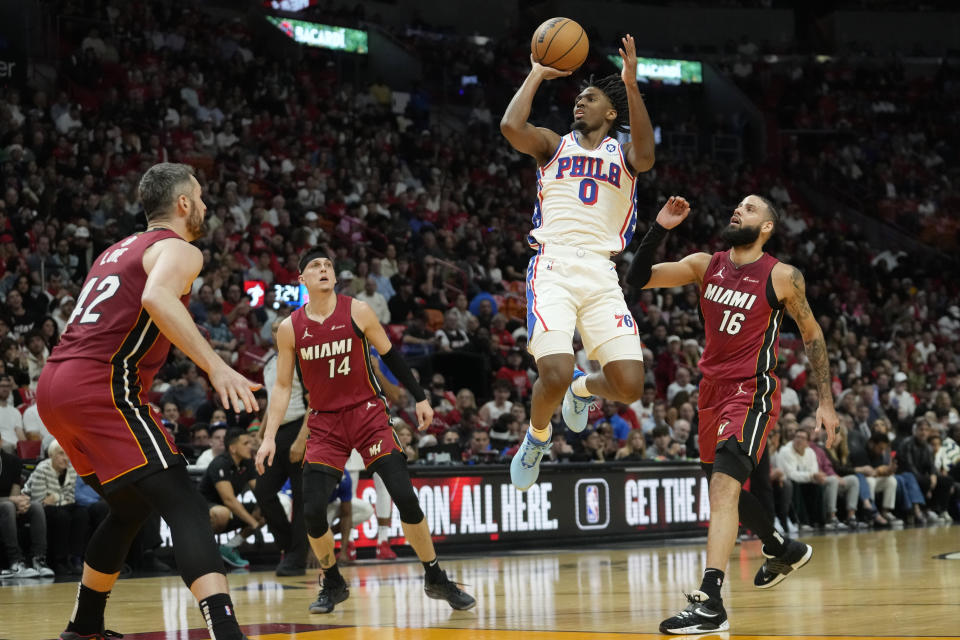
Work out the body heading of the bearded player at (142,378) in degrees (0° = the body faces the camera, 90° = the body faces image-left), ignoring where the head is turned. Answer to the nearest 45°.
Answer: approximately 225°

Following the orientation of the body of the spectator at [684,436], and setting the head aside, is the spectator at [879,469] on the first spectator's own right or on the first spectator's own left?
on the first spectator's own left

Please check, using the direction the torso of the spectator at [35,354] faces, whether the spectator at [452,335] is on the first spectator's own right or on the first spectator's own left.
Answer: on the first spectator's own left

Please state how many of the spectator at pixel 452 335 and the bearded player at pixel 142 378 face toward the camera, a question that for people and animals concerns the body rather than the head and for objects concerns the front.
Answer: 1

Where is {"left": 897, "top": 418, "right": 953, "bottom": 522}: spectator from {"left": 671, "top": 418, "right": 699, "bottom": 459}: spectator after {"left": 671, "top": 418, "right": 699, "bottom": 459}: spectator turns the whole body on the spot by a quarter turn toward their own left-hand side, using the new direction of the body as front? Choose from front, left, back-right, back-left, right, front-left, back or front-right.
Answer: front-left

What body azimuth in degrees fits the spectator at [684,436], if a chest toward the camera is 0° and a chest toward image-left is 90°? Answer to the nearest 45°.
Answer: approximately 0°

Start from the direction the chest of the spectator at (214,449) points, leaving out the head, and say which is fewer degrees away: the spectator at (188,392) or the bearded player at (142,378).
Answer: the bearded player

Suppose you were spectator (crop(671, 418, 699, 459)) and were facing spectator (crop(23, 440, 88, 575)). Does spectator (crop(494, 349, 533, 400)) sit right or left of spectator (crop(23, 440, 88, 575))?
right

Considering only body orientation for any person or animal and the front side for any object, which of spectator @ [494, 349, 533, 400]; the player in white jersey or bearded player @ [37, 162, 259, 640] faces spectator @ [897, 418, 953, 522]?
the bearded player

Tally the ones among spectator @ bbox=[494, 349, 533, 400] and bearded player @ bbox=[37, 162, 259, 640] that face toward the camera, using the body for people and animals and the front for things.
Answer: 1

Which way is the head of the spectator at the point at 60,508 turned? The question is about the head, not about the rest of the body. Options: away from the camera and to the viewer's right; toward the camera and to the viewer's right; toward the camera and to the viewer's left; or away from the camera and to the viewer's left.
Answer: toward the camera and to the viewer's right

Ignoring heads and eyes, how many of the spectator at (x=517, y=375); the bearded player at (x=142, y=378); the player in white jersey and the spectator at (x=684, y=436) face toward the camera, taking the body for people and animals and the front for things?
3
